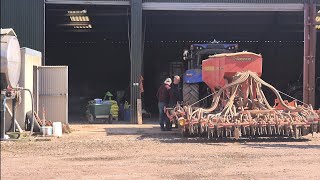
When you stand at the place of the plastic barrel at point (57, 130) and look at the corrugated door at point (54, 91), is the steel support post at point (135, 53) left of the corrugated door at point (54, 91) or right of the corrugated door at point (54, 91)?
right

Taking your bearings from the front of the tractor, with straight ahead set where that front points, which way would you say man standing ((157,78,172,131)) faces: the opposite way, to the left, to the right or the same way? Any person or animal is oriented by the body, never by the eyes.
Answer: to the right

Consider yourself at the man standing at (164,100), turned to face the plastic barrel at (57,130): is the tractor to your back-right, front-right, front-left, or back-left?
back-right

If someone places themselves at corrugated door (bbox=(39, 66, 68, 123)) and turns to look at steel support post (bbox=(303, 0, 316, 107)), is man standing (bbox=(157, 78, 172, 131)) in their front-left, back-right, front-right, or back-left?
front-right

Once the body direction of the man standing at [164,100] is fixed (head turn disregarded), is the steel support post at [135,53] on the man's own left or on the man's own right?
on the man's own left

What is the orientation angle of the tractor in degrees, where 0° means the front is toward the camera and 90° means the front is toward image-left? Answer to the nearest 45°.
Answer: approximately 180°

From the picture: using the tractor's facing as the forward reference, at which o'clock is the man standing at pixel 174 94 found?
The man standing is roughly at 7 o'clock from the tractor.

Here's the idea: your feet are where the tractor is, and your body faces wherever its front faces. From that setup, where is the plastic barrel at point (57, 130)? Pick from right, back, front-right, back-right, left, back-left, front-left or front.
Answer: back-left

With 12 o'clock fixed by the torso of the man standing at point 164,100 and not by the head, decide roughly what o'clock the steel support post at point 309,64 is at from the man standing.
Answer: The steel support post is roughly at 11 o'clock from the man standing.

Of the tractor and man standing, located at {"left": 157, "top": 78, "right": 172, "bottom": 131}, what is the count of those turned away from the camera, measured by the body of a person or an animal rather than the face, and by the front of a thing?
1

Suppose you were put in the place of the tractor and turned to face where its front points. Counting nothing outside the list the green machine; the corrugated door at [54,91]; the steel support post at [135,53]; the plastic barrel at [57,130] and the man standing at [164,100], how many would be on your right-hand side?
0

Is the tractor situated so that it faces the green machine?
no

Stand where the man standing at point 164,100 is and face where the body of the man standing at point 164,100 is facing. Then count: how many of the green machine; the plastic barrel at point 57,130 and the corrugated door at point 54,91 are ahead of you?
0

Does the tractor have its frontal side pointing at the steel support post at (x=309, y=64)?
no

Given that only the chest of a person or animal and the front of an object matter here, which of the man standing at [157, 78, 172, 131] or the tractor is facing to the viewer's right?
the man standing

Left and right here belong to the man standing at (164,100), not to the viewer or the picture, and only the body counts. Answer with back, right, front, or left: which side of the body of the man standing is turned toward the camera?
right

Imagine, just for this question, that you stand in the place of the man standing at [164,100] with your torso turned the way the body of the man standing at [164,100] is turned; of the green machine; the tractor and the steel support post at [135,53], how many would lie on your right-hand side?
0
